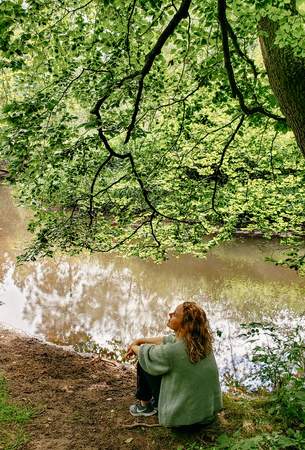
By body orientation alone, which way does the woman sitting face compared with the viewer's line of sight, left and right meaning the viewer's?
facing away from the viewer and to the left of the viewer

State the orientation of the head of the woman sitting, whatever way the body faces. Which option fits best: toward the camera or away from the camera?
away from the camera
